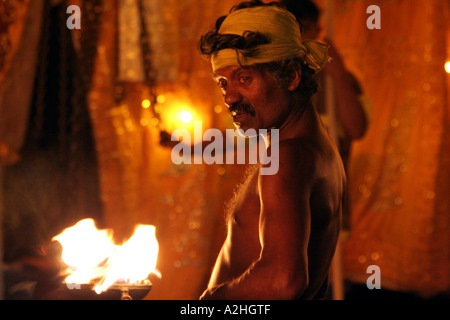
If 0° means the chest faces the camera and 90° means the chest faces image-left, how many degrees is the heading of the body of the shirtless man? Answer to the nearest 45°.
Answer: approximately 90°
